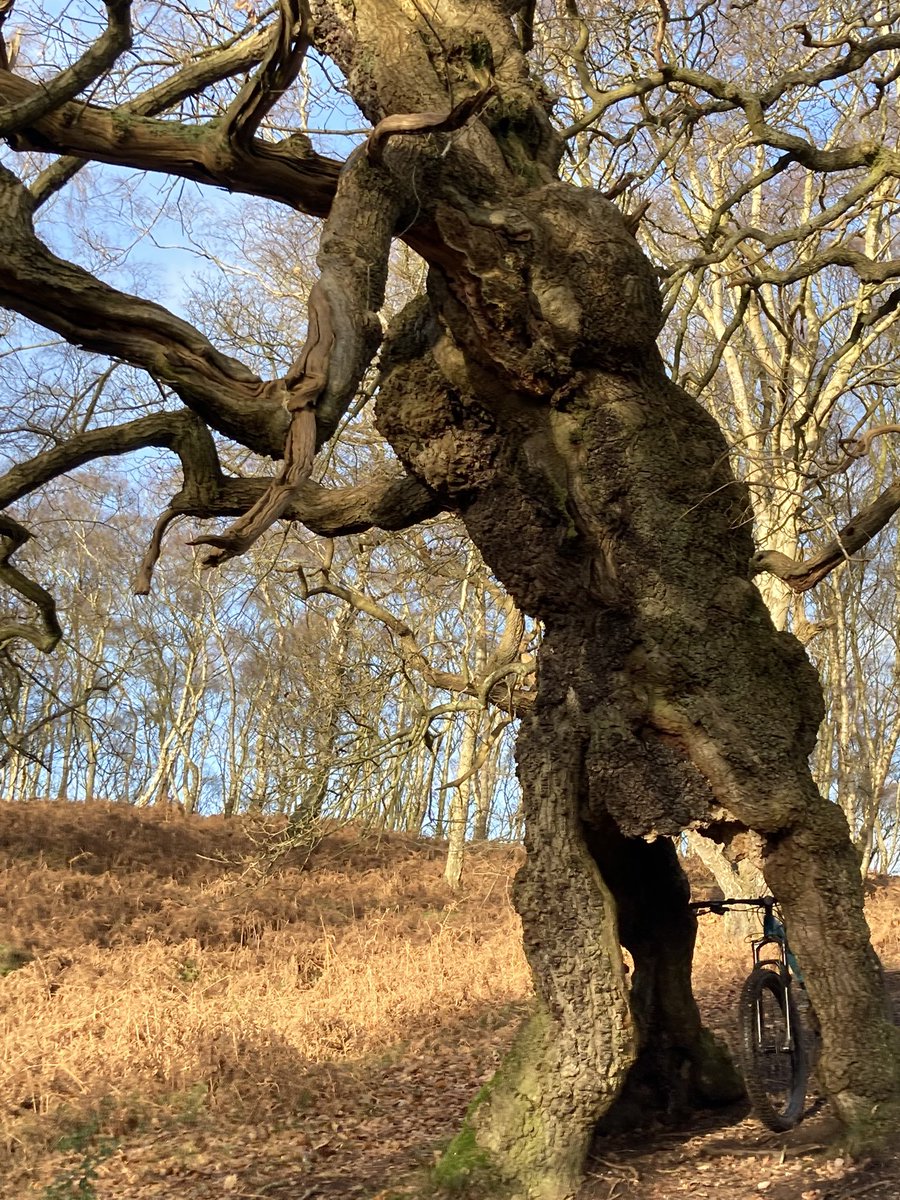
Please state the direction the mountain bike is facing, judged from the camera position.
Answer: facing the viewer
